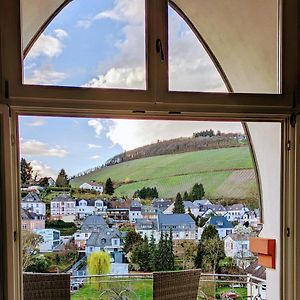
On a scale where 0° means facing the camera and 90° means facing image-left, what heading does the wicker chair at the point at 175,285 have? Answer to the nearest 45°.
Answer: approximately 180°

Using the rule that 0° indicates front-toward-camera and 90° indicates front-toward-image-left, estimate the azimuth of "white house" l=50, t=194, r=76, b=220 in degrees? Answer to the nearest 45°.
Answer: approximately 0°
